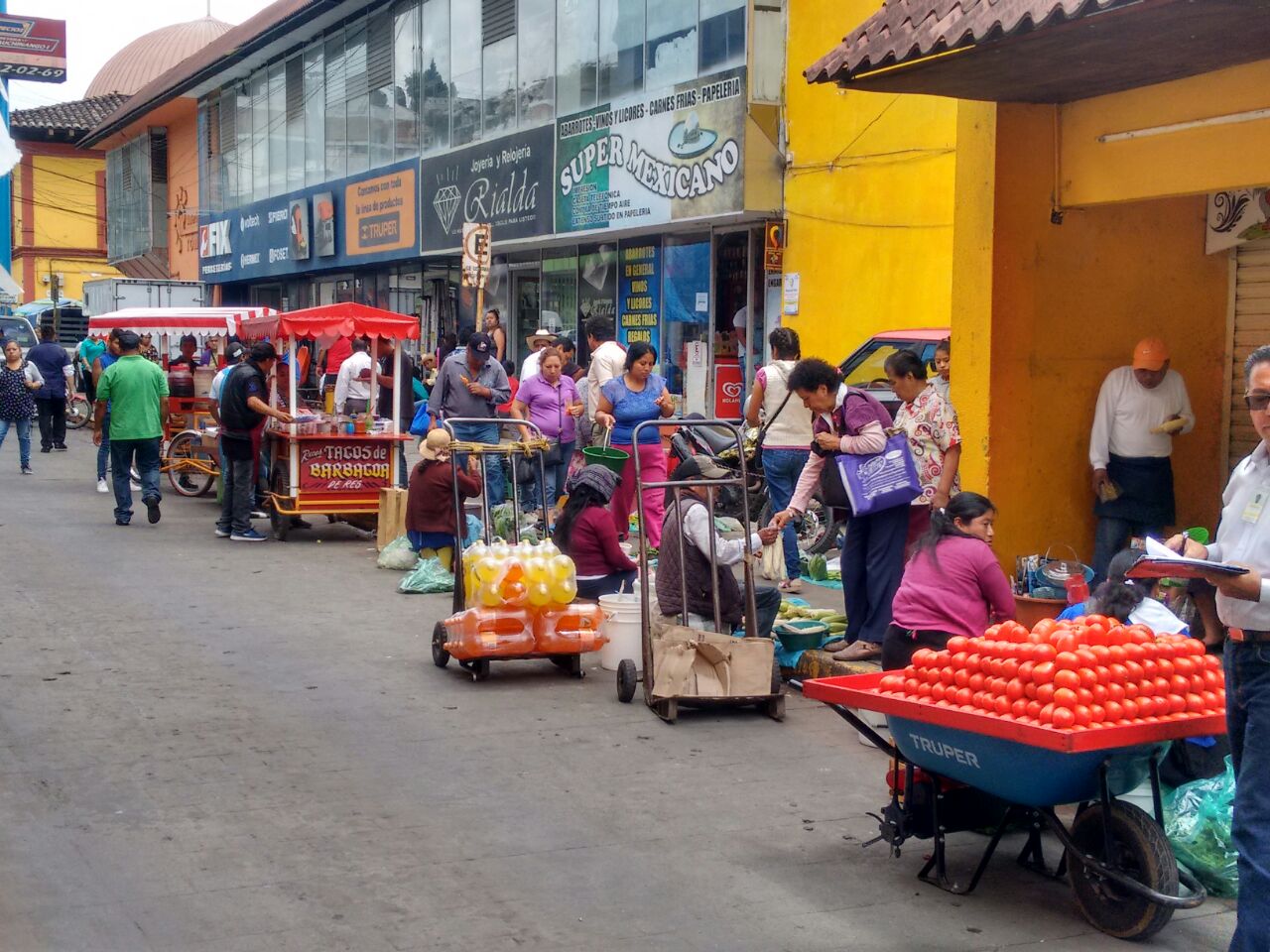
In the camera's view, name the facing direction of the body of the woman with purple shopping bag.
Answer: to the viewer's left

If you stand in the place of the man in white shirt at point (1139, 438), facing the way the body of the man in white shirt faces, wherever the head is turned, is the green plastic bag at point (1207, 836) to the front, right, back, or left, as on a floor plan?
front

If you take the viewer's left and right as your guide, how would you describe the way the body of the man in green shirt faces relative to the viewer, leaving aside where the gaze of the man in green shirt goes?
facing away from the viewer

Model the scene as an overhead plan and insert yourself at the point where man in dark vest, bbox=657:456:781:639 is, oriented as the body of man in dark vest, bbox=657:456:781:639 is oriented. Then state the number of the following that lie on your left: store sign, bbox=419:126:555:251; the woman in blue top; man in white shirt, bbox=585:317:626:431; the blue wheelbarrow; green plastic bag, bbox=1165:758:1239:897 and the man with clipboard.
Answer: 3

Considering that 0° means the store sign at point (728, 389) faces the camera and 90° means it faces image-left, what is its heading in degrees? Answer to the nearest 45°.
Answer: approximately 0°

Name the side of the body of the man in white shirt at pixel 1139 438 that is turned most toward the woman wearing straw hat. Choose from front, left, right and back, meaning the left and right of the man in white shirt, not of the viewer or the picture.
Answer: right

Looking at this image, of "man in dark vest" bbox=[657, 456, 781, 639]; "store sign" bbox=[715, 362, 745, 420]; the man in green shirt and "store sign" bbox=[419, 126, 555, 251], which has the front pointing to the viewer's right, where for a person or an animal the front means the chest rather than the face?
the man in dark vest

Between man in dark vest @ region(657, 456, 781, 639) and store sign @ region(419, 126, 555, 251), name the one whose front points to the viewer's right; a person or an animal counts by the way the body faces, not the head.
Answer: the man in dark vest

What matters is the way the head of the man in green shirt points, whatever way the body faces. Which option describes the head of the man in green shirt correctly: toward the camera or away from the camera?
away from the camera

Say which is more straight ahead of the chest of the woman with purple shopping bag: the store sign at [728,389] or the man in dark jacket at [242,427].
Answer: the man in dark jacket

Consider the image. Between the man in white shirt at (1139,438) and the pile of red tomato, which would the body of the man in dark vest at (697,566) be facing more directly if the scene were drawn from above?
the man in white shirt

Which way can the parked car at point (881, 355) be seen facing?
to the viewer's left
